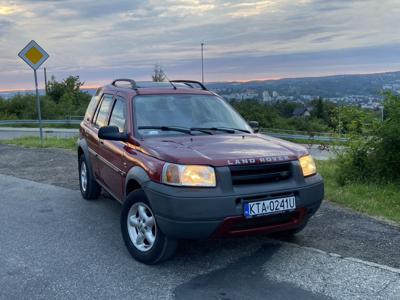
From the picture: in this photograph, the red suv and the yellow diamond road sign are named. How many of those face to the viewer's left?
0

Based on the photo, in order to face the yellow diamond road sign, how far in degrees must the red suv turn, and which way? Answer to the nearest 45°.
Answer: approximately 180°

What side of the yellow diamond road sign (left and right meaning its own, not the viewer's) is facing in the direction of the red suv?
front

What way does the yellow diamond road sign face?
toward the camera

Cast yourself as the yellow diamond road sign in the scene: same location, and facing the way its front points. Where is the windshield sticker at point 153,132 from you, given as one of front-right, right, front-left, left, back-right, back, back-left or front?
front

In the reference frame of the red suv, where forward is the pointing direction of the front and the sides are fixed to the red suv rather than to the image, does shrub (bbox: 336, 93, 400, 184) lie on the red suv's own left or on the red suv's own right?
on the red suv's own left

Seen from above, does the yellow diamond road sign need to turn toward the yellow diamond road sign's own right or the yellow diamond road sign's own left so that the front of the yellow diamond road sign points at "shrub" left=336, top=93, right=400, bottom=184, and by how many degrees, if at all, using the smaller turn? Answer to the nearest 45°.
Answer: approximately 45° to the yellow diamond road sign's own left

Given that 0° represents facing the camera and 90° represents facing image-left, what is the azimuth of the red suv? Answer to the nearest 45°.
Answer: approximately 315°

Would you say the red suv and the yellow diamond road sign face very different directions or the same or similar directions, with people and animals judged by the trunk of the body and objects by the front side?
same or similar directions
